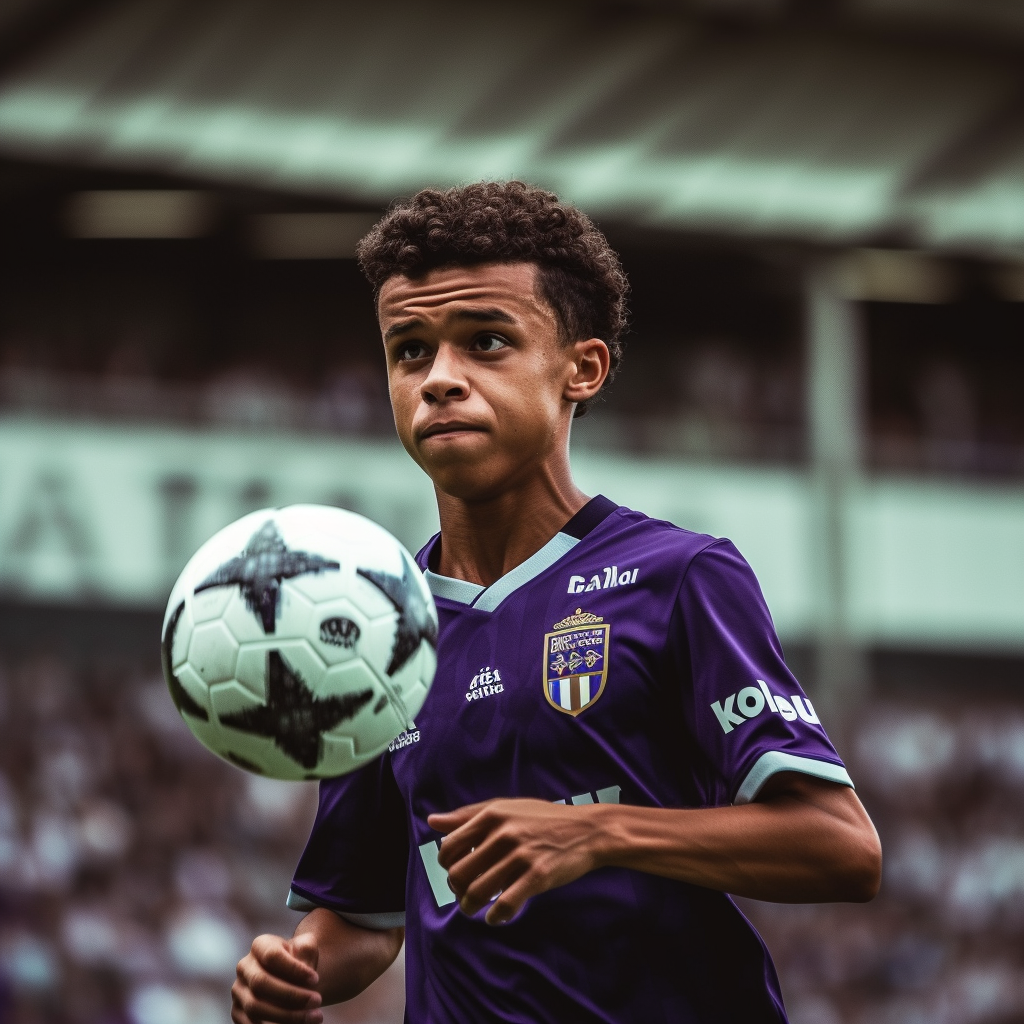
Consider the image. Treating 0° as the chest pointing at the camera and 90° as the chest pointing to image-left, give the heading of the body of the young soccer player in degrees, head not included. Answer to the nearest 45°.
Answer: approximately 45°
